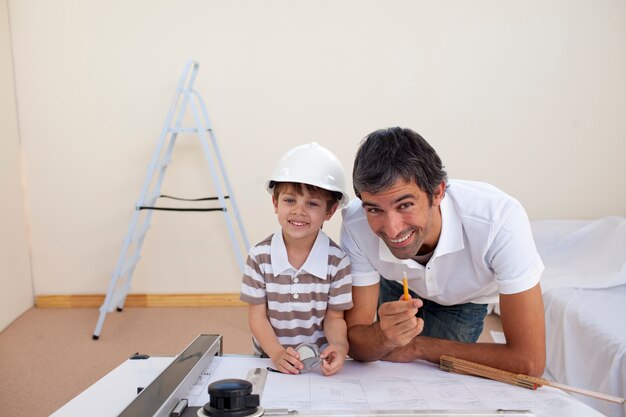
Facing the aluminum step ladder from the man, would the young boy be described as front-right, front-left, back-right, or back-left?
front-left

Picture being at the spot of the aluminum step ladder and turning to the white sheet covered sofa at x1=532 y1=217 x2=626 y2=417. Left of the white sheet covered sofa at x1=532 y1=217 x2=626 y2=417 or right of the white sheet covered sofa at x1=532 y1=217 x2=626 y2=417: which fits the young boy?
right

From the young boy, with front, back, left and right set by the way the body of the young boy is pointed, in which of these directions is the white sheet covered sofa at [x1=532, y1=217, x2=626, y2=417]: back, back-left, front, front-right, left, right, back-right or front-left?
back-left

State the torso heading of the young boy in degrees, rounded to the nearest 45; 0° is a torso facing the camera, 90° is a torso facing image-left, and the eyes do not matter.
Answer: approximately 0°

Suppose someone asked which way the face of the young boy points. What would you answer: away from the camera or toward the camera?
toward the camera

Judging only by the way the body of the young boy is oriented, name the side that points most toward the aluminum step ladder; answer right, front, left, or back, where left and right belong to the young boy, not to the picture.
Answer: back
